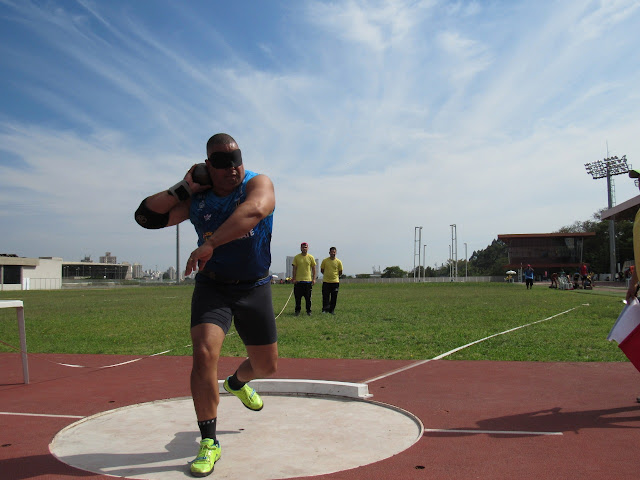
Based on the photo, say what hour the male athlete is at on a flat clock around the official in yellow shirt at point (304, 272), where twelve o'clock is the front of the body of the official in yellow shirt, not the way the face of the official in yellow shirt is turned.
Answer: The male athlete is roughly at 12 o'clock from the official in yellow shirt.

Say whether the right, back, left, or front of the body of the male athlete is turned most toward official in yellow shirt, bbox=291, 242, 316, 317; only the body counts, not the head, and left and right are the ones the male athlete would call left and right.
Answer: back

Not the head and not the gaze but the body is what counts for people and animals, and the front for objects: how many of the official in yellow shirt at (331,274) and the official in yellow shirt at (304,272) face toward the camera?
2

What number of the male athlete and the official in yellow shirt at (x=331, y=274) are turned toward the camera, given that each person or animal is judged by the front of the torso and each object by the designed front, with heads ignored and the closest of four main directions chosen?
2

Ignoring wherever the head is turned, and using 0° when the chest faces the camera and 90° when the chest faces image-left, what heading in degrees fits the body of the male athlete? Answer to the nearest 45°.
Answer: approximately 0°

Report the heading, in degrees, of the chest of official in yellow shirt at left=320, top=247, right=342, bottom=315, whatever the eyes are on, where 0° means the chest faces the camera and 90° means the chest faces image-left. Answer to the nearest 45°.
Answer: approximately 0°

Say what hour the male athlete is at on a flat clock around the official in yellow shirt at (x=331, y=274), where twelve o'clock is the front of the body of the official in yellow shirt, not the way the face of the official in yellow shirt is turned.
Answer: The male athlete is roughly at 12 o'clock from the official in yellow shirt.

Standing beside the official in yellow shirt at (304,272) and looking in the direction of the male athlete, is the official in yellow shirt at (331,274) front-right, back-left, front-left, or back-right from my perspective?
back-left
